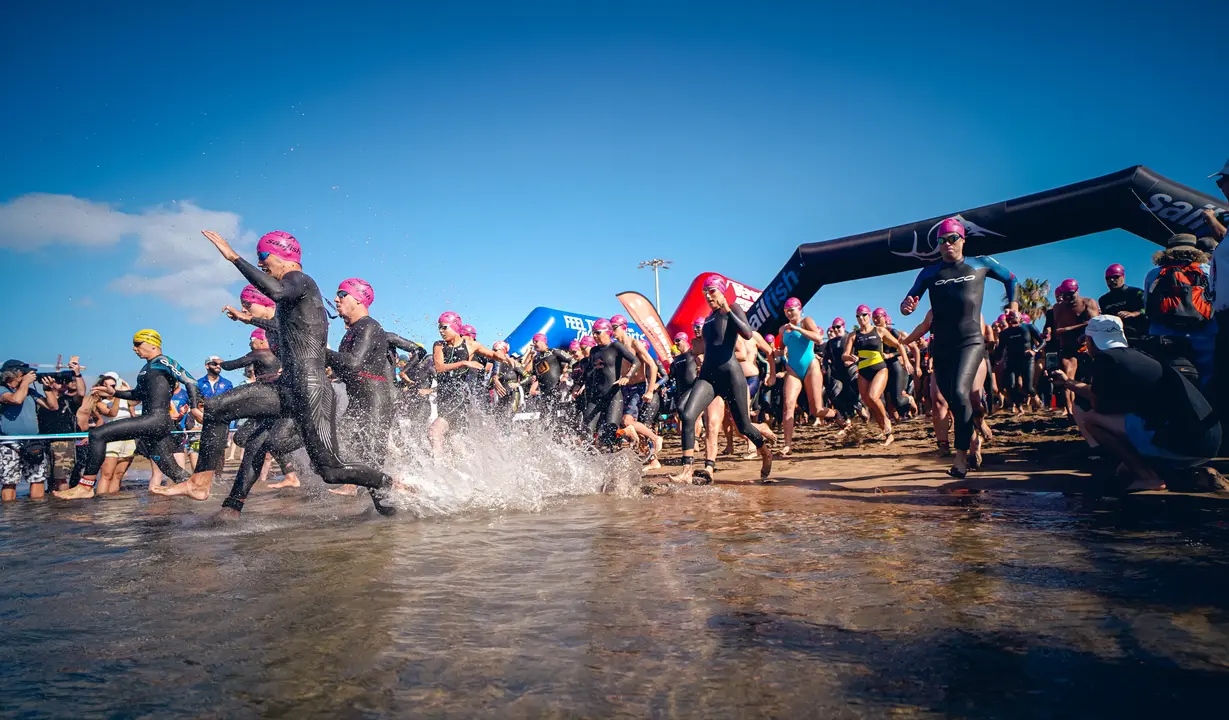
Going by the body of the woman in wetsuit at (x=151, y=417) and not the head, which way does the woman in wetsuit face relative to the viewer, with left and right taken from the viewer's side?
facing to the left of the viewer

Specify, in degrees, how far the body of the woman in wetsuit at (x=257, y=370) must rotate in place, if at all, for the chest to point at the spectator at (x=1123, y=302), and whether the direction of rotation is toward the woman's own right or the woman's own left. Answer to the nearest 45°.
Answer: approximately 135° to the woman's own left

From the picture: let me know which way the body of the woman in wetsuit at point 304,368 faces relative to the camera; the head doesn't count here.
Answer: to the viewer's left

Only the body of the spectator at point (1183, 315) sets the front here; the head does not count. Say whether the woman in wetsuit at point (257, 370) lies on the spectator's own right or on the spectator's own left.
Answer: on the spectator's own left

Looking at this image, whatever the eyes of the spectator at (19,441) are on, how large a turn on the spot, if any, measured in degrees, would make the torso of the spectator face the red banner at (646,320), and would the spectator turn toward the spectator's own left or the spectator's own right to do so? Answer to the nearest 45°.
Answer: approximately 45° to the spectator's own left

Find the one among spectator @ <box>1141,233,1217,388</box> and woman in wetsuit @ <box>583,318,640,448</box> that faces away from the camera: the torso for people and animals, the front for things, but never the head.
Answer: the spectator

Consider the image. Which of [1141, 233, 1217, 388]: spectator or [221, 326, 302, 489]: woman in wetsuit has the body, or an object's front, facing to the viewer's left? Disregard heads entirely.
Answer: the woman in wetsuit

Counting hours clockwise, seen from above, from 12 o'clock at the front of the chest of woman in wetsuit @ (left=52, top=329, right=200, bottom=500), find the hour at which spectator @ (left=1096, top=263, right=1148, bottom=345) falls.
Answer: The spectator is roughly at 7 o'clock from the woman in wetsuit.

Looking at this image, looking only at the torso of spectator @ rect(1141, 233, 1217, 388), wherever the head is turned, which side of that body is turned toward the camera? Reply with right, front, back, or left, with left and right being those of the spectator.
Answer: back

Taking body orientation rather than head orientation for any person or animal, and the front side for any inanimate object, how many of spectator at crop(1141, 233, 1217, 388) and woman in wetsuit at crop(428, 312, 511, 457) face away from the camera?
1

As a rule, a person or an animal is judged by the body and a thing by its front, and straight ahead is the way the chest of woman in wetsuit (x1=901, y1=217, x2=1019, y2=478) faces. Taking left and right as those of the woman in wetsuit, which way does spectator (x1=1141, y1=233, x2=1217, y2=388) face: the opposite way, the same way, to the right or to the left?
the opposite way

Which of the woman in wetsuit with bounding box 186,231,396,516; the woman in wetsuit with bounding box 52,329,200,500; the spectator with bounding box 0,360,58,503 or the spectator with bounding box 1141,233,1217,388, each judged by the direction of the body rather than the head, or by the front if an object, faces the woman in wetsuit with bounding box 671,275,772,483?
the spectator with bounding box 0,360,58,503

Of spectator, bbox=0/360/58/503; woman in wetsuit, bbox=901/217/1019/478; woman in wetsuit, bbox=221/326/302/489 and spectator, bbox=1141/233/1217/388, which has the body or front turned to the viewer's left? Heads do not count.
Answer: woman in wetsuit, bbox=221/326/302/489
